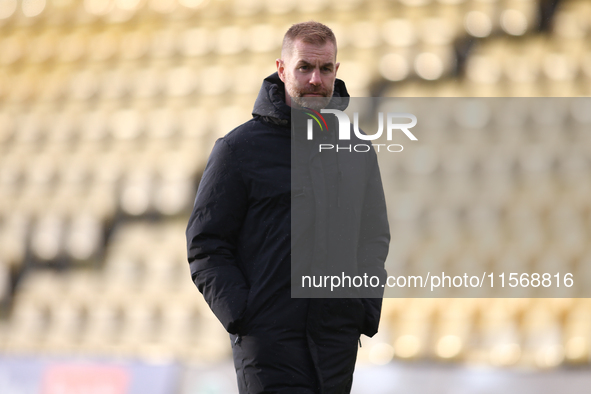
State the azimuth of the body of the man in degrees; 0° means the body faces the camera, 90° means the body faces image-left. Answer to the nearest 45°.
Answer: approximately 315°
